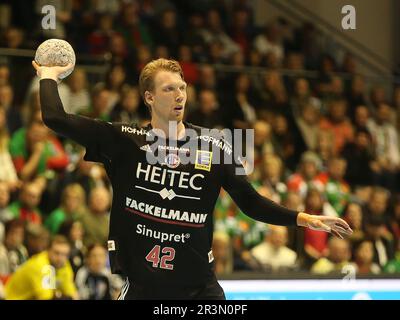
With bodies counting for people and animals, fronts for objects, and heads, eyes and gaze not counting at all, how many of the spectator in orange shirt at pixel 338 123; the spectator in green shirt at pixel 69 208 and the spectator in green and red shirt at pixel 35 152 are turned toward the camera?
3

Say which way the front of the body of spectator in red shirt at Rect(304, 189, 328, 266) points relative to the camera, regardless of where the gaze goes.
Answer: toward the camera

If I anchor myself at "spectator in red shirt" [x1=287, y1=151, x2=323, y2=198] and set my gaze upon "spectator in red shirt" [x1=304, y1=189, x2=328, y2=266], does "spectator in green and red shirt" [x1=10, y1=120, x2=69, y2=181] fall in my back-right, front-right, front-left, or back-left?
front-right

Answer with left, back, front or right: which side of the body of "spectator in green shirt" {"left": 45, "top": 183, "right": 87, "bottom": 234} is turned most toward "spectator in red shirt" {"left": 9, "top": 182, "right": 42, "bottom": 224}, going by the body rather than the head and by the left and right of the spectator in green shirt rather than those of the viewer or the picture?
right

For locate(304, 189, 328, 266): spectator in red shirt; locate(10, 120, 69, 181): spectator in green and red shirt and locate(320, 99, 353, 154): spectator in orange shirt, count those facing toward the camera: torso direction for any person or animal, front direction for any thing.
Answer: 3

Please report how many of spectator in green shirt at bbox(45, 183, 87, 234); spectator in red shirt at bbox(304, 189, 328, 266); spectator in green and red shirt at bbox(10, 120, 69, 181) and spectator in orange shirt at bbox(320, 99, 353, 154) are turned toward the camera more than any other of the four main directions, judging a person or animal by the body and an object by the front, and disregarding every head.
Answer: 4

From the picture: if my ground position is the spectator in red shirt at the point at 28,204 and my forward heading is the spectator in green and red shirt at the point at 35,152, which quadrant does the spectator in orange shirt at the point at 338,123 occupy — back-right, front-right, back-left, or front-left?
front-right

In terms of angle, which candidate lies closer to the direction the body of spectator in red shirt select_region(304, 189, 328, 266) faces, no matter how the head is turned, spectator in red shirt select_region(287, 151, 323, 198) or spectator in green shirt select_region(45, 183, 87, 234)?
the spectator in green shirt

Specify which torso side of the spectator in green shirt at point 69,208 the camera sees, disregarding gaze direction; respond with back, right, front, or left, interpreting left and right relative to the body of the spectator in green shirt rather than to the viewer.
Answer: front

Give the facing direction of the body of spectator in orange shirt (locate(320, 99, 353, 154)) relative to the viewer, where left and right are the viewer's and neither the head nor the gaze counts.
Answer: facing the viewer
